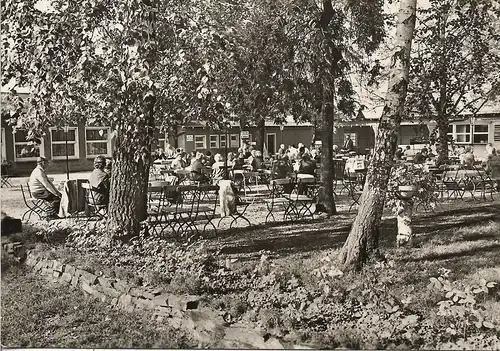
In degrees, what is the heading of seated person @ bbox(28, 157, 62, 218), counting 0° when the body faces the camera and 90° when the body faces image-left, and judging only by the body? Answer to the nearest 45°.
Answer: approximately 270°

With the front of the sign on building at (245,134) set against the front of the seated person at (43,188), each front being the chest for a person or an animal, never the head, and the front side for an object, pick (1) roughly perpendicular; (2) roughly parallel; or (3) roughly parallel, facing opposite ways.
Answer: roughly perpendicular

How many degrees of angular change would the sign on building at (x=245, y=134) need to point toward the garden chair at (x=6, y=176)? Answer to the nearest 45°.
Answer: approximately 90° to its right
